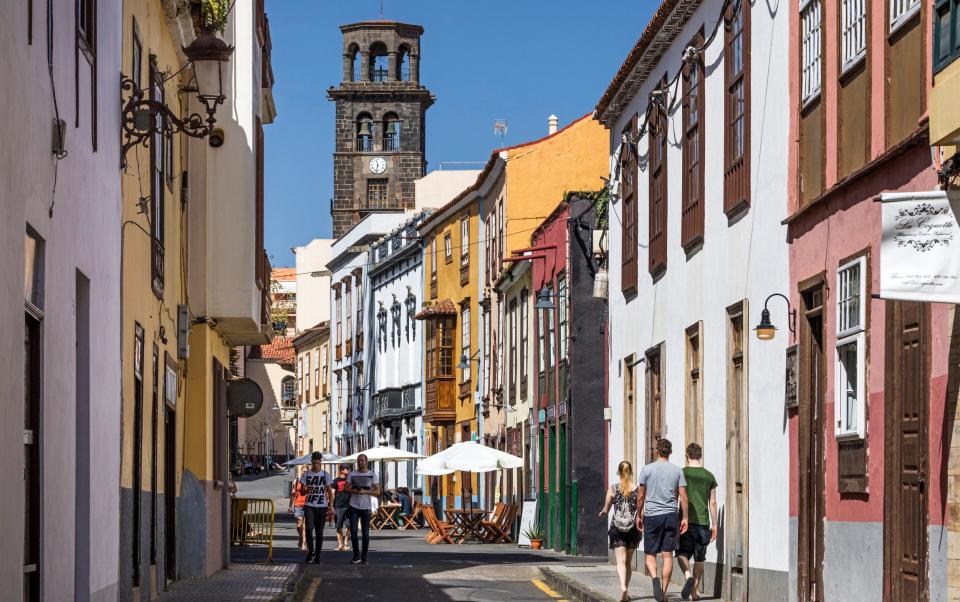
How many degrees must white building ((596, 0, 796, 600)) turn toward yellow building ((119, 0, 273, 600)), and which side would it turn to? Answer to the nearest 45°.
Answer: approximately 45° to its right

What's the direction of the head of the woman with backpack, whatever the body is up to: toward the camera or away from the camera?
away from the camera

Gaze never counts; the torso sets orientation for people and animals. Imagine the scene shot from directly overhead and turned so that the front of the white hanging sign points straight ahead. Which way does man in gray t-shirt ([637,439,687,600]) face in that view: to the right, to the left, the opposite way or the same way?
the opposite way

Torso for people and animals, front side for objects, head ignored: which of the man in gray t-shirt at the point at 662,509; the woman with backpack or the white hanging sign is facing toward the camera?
the white hanging sign

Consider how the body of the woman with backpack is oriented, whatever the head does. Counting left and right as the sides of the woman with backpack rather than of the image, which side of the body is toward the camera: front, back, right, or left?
back

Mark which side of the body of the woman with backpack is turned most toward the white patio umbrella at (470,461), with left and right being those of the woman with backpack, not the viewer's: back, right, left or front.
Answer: front

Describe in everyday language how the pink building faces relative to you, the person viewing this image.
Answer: facing the viewer and to the left of the viewer

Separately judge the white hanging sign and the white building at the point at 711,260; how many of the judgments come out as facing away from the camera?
0

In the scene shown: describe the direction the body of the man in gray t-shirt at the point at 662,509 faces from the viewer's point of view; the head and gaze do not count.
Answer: away from the camera

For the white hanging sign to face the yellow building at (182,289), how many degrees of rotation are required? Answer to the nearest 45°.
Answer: approximately 135° to its right

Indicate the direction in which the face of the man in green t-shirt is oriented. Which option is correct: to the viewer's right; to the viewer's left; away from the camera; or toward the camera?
away from the camera

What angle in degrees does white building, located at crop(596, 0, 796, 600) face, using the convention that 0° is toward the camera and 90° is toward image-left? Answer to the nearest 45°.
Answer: approximately 45°

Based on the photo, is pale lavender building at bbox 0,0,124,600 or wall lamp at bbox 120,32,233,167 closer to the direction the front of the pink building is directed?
the pale lavender building

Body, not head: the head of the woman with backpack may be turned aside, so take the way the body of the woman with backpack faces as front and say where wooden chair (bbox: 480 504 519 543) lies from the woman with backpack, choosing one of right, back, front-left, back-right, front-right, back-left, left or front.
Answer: front
